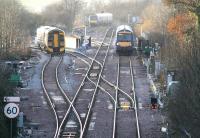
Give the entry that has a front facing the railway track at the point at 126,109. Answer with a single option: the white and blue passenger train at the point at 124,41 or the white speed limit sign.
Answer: the white and blue passenger train

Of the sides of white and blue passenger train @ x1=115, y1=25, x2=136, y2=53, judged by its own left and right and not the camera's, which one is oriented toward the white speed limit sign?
front

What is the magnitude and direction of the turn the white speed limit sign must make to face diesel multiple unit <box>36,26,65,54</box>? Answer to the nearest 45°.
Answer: approximately 180°

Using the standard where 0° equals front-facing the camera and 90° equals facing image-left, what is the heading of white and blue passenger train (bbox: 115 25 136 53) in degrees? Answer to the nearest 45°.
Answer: approximately 0°

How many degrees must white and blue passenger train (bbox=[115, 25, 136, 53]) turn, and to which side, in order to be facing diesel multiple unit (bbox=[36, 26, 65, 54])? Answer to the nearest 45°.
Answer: approximately 90° to its right

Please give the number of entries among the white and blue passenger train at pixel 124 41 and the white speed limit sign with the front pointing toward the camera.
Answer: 2

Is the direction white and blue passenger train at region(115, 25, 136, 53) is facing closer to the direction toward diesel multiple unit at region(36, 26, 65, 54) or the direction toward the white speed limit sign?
the white speed limit sign

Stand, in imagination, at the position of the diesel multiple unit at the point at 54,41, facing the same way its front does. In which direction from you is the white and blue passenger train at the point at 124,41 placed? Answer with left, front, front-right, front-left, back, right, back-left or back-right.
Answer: front-left

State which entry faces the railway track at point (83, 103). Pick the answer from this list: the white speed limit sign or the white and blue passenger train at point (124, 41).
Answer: the white and blue passenger train
